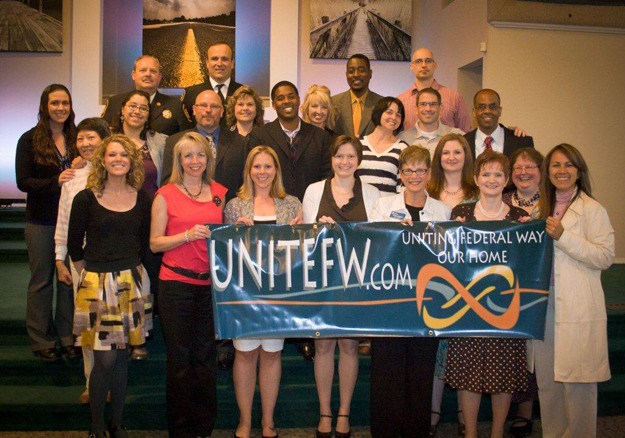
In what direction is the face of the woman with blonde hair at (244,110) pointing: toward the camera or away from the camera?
toward the camera

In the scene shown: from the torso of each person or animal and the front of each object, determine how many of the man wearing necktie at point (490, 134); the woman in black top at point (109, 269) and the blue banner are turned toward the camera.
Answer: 3

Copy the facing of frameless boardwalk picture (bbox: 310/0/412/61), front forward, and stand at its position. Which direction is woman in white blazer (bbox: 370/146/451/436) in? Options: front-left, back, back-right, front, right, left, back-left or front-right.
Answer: front

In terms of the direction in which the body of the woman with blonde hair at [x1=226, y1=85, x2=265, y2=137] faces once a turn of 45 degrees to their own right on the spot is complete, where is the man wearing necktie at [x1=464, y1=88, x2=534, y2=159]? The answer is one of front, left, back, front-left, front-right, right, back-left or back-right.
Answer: back-left

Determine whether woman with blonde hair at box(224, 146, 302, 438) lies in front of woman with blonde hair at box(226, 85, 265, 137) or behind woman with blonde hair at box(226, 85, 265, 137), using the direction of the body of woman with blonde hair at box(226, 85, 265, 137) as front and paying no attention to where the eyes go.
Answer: in front

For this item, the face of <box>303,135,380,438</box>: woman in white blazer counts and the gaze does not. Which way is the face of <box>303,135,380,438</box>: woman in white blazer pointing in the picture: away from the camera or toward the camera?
toward the camera

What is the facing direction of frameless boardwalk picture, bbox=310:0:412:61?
toward the camera

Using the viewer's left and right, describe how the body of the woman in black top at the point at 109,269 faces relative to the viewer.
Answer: facing the viewer

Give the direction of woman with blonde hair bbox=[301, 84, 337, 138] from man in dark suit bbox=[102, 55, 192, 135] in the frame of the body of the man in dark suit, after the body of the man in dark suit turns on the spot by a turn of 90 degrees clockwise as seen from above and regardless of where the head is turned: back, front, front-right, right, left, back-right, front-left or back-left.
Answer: back

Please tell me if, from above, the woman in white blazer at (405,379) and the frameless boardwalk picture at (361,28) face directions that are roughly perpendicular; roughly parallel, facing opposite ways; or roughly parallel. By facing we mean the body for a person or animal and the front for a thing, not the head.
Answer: roughly parallel

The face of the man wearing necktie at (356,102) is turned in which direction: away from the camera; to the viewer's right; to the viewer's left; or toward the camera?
toward the camera

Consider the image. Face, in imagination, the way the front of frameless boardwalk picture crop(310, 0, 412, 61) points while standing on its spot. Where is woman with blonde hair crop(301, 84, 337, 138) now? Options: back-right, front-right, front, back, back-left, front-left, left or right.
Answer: front

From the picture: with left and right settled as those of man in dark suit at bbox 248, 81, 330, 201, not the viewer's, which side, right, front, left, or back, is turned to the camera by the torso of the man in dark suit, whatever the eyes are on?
front

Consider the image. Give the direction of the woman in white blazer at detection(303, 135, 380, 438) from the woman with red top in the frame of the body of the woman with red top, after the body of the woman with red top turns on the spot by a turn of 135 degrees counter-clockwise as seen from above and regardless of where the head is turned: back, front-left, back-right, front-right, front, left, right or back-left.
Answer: right

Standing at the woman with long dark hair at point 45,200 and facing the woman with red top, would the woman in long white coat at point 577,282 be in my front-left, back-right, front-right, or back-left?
front-left

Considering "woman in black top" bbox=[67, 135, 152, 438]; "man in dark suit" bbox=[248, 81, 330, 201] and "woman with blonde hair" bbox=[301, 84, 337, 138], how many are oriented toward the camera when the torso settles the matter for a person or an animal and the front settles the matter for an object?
3

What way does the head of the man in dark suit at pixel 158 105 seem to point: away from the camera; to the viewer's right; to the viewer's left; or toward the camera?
toward the camera

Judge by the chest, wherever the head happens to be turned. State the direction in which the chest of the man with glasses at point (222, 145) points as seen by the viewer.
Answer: toward the camera

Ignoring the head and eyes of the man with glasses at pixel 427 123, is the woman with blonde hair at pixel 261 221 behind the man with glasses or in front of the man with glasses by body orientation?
in front
